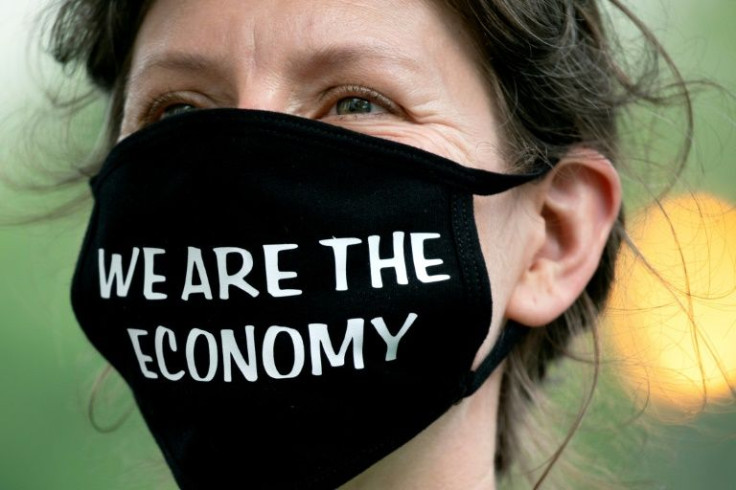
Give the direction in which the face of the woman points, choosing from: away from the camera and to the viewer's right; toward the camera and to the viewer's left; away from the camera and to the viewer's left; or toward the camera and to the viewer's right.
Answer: toward the camera and to the viewer's left
